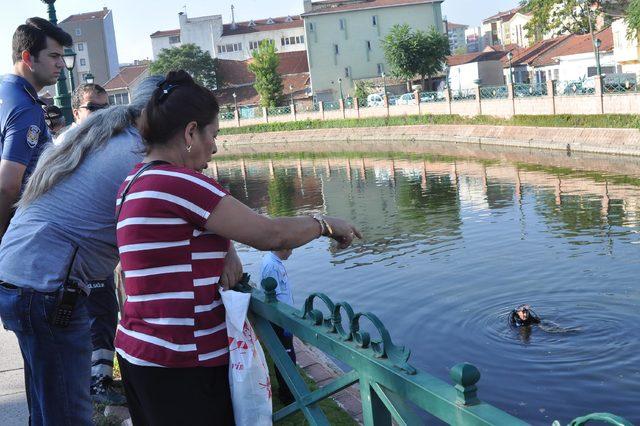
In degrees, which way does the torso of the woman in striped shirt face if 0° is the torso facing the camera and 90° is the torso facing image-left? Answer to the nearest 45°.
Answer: approximately 225°

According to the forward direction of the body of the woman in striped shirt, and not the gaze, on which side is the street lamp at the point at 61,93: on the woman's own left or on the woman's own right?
on the woman's own left

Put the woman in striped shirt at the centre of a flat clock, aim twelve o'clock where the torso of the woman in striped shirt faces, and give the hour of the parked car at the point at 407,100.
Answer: The parked car is roughly at 11 o'clock from the woman in striped shirt.

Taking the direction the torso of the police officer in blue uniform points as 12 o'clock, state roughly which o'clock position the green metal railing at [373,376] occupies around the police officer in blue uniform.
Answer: The green metal railing is roughly at 2 o'clock from the police officer in blue uniform.

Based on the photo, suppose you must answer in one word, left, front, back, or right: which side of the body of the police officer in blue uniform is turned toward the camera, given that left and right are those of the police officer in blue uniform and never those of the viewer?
right

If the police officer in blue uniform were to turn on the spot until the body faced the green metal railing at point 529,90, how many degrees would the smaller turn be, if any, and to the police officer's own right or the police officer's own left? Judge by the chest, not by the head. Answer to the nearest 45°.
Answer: approximately 45° to the police officer's own left

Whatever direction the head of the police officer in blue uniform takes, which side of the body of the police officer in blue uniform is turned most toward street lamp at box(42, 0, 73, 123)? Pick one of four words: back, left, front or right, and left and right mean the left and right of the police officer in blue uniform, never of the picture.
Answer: left
